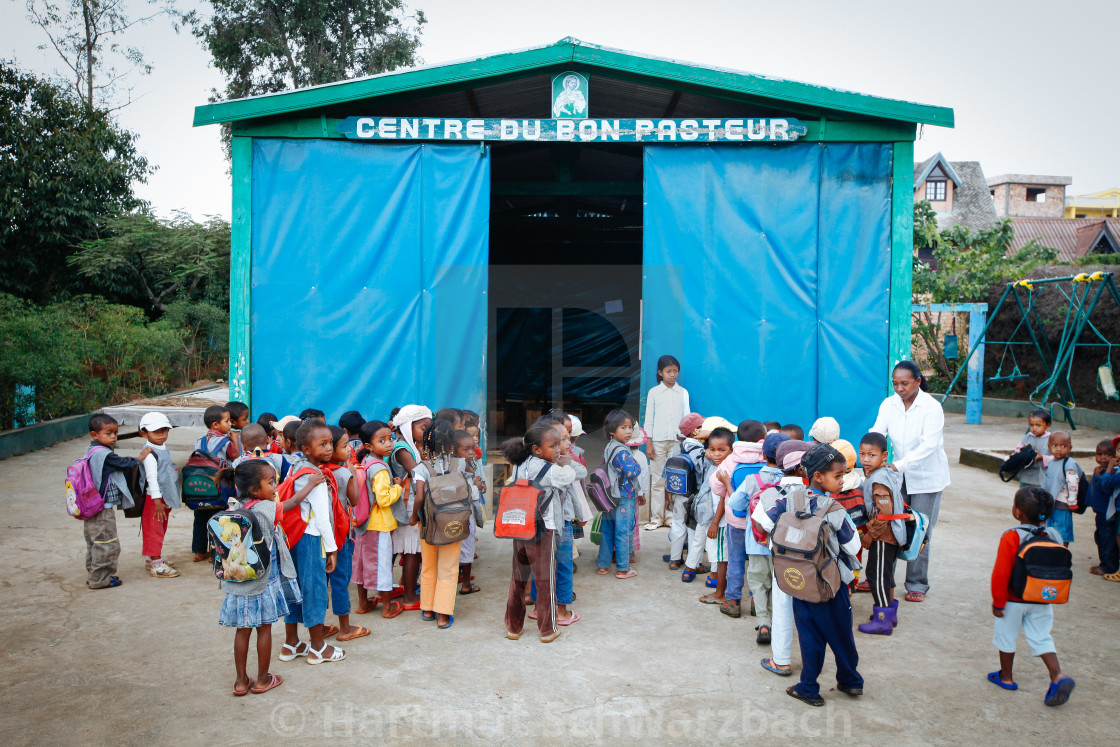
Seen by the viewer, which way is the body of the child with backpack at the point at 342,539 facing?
to the viewer's right

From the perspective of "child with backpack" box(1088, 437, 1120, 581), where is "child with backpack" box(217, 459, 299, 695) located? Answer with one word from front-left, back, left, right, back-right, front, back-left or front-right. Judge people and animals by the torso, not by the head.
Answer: front

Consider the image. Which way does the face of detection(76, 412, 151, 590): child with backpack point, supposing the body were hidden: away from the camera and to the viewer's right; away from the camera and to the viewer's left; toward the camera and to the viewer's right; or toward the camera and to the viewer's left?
toward the camera and to the viewer's right

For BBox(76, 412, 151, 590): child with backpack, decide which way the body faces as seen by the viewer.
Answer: to the viewer's right

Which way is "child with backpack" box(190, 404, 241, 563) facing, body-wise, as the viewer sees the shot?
to the viewer's right

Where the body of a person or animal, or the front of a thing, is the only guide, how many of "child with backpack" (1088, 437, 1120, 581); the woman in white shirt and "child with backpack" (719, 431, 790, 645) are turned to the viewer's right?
0

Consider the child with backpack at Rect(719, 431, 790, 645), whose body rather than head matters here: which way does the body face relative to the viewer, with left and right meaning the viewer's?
facing away from the viewer

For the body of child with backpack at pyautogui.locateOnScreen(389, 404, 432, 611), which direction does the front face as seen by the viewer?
to the viewer's right

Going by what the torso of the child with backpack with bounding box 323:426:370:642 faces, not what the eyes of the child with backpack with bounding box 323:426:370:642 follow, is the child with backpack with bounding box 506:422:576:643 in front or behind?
in front

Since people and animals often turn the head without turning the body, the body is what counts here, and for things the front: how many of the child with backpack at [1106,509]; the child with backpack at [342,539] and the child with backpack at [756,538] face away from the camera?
1

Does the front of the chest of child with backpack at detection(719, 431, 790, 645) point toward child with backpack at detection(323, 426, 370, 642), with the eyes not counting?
no

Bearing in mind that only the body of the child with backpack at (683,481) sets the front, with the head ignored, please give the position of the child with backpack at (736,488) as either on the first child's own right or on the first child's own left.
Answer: on the first child's own right

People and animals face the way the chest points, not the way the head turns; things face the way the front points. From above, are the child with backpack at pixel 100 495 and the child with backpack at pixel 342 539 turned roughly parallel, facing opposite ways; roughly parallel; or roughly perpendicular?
roughly parallel

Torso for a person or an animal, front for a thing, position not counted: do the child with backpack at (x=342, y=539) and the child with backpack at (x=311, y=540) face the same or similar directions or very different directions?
same or similar directions

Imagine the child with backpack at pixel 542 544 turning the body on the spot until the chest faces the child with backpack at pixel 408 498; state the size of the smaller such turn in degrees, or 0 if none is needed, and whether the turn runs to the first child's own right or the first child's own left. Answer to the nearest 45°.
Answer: approximately 90° to the first child's own left
